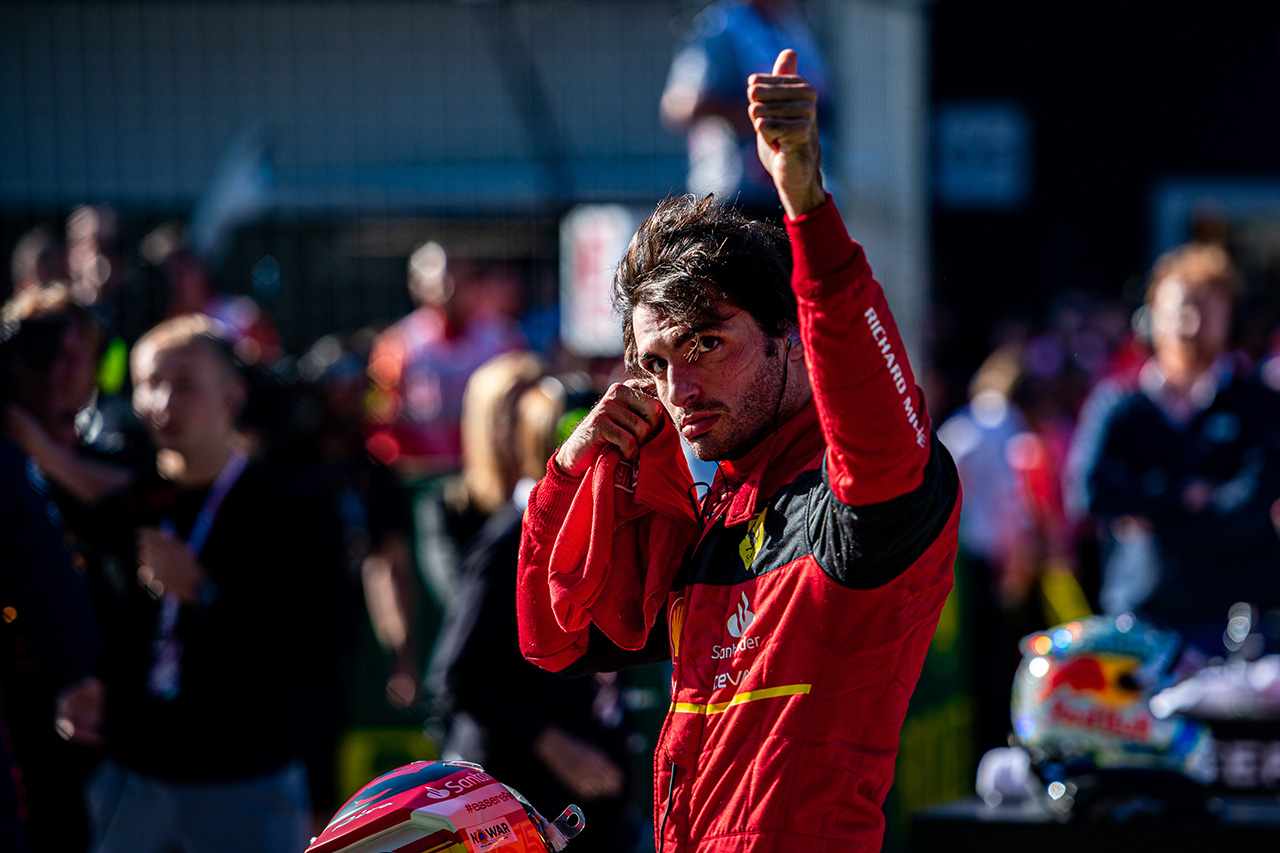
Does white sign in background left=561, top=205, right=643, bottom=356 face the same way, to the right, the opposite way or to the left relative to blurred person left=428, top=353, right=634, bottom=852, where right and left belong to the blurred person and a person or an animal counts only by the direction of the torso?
to the right

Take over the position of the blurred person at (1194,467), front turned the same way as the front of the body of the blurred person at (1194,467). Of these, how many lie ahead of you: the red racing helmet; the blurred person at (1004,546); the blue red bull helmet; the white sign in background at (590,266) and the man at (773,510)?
3

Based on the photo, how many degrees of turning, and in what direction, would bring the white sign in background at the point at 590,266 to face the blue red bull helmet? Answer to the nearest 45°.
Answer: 0° — it already faces it

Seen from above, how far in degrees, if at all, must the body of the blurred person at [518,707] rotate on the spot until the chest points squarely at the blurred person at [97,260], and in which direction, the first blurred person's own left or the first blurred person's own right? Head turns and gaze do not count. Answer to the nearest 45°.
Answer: approximately 135° to the first blurred person's own left

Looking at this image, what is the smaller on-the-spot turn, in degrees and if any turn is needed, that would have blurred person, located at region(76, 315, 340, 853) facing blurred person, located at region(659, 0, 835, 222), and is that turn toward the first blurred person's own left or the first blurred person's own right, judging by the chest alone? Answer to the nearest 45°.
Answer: approximately 180°

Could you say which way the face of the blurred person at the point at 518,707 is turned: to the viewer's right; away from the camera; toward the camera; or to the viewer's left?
away from the camera

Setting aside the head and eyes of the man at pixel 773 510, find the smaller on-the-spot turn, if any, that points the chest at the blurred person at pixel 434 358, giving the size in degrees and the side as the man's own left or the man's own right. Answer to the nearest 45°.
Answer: approximately 135° to the man's own right

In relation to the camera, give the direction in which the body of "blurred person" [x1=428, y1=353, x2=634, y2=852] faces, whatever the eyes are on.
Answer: to the viewer's right

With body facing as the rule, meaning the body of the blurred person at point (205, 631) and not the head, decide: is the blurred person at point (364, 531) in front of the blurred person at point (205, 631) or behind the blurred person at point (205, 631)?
behind
